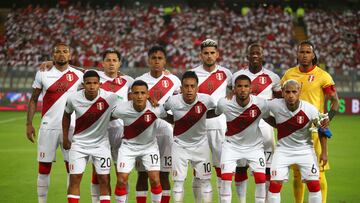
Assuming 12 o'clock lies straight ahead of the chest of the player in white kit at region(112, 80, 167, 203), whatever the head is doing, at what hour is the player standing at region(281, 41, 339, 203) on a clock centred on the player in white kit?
The player standing is roughly at 9 o'clock from the player in white kit.

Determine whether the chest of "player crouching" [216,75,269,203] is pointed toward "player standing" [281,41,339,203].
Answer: no

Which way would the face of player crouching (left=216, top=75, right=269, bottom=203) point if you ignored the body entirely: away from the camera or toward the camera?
toward the camera

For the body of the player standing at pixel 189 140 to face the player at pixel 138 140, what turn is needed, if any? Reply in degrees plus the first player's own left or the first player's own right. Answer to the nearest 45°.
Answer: approximately 90° to the first player's own right

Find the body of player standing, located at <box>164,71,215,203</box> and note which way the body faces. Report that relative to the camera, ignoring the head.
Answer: toward the camera

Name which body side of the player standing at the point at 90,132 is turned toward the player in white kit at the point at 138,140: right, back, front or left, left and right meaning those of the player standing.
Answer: left

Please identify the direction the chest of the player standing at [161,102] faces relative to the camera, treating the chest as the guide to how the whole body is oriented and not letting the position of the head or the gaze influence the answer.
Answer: toward the camera

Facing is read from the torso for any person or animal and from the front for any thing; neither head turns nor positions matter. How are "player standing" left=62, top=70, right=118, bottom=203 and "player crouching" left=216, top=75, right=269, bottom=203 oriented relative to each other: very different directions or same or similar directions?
same or similar directions

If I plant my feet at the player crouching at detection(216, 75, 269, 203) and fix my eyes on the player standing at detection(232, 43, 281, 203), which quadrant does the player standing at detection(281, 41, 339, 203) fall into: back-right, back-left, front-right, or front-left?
front-right

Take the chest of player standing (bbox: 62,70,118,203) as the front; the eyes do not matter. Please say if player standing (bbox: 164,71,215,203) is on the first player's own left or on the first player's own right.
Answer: on the first player's own left

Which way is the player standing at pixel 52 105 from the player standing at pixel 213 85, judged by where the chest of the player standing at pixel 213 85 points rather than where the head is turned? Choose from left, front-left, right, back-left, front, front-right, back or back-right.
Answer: right

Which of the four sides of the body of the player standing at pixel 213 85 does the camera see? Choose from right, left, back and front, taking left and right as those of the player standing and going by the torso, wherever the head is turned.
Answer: front

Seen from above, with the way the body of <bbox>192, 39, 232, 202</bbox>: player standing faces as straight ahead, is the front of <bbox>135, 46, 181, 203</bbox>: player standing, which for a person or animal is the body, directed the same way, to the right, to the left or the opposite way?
the same way

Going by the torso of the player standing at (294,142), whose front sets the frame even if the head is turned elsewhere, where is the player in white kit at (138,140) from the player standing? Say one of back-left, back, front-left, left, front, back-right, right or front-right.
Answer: right

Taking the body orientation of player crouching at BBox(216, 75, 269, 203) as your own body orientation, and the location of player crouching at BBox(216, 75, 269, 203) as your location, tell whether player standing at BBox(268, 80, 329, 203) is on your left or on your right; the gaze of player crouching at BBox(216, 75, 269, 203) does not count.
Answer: on your left

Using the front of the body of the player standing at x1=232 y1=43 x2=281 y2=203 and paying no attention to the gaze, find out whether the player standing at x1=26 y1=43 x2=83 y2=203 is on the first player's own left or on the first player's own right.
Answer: on the first player's own right

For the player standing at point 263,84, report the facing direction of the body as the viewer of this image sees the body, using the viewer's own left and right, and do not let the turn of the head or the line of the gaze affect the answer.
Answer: facing the viewer

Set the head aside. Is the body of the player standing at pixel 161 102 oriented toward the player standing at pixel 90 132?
no

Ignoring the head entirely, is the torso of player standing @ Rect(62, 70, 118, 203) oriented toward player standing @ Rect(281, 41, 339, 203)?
no
